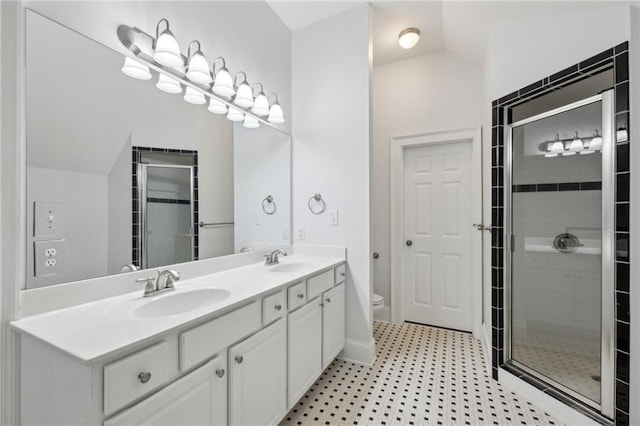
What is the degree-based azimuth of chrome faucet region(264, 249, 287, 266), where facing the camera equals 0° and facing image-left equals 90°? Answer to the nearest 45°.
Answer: approximately 315°

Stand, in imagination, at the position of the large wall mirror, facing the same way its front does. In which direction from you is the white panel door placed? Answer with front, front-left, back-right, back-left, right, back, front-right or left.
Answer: front-left

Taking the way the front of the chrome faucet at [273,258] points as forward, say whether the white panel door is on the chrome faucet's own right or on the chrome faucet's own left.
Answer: on the chrome faucet's own left

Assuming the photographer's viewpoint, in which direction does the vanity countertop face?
facing the viewer and to the right of the viewer

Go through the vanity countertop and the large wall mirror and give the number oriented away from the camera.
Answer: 0

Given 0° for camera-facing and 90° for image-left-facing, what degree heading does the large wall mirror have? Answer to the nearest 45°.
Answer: approximately 315°

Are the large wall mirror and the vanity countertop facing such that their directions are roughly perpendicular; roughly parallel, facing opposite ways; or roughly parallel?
roughly parallel

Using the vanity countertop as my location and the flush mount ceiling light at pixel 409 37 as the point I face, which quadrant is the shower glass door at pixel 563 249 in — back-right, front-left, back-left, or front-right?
front-right

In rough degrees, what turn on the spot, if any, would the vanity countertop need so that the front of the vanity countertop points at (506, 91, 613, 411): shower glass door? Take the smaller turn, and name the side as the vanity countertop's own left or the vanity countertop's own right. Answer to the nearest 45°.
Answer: approximately 45° to the vanity countertop's own left
